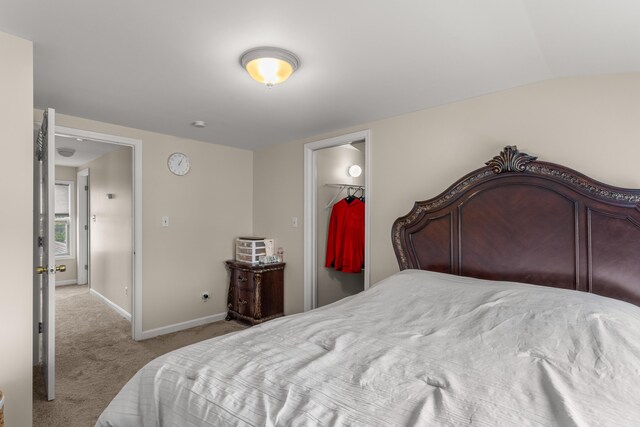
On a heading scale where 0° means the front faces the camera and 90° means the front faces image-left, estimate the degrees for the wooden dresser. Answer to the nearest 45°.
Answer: approximately 45°

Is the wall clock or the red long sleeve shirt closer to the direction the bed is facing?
the wall clock

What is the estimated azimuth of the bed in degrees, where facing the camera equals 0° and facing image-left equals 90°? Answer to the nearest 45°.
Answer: approximately 45°

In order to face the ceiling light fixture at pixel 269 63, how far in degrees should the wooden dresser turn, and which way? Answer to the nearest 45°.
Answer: approximately 45° to its left

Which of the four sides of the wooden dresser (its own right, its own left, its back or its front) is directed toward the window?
right

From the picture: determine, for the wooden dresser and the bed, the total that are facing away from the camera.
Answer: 0

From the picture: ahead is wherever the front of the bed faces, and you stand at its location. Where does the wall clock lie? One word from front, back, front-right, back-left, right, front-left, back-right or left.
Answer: right

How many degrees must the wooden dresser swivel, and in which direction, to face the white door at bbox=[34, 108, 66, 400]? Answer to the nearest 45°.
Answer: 0° — it already faces it

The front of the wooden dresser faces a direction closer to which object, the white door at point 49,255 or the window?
the white door

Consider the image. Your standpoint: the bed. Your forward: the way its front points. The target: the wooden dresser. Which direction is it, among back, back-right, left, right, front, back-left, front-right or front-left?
right
